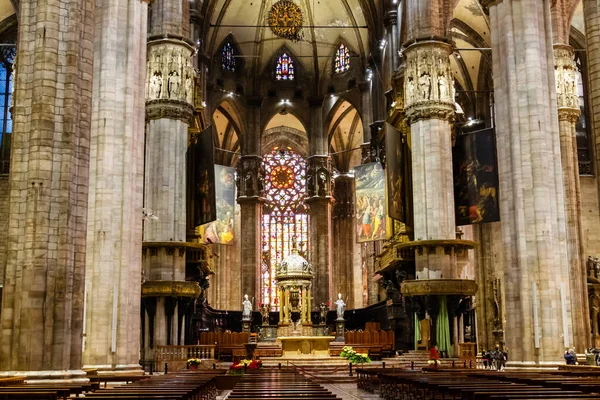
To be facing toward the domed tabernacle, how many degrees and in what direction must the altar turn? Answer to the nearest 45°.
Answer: approximately 180°

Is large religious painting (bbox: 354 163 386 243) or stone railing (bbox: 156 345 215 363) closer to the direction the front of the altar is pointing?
the stone railing

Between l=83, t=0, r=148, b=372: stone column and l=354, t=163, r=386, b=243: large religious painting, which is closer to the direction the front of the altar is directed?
the stone column

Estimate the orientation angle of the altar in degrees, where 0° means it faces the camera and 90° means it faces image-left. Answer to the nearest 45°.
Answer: approximately 0°

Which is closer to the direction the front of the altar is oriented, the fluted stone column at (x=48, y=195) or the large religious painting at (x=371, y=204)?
the fluted stone column

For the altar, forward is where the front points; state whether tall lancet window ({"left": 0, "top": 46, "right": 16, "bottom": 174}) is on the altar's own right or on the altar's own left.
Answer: on the altar's own right

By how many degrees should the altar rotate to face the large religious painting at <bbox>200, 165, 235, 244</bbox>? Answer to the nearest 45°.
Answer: approximately 135° to its right

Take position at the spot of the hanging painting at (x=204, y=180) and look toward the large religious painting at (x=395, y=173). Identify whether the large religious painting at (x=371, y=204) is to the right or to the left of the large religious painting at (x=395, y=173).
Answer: left

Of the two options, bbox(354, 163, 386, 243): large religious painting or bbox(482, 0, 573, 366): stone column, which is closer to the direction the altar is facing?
the stone column

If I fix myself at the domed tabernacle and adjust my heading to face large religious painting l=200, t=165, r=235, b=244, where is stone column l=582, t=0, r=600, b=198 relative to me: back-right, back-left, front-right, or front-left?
back-left
